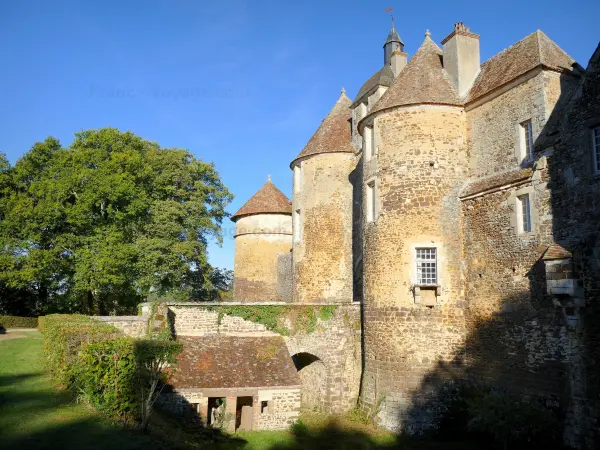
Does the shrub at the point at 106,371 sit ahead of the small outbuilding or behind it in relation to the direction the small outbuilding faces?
ahead

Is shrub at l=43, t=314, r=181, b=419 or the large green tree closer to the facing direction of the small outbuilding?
the shrub

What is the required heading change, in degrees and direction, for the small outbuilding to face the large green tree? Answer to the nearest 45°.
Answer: approximately 135° to its right

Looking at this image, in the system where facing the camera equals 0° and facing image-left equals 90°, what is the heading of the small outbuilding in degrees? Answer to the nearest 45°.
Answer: approximately 0°

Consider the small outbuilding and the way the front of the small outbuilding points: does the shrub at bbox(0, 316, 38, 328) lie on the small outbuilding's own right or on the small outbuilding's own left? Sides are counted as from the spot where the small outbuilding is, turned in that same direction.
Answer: on the small outbuilding's own right

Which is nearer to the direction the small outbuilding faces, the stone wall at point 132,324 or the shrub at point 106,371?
the shrub

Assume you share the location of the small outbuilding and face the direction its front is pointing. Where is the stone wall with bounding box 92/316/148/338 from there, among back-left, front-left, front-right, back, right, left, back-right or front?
right
